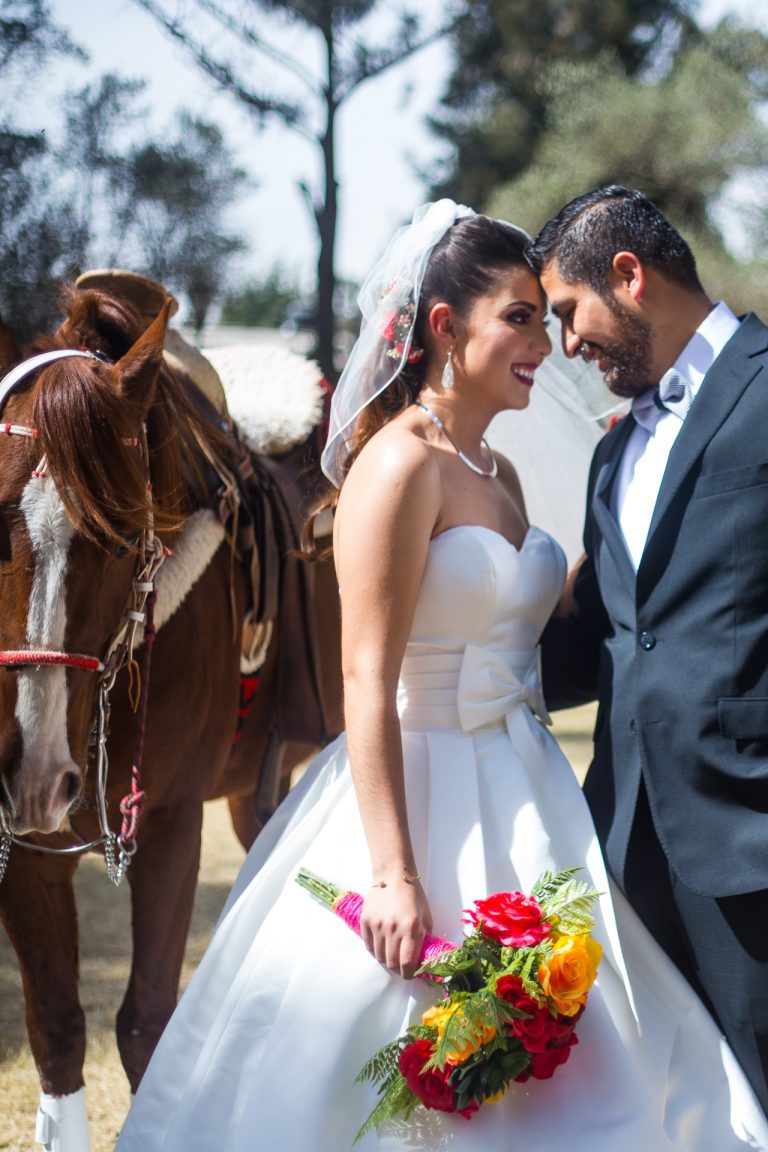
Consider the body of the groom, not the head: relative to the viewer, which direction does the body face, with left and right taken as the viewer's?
facing the viewer and to the left of the viewer

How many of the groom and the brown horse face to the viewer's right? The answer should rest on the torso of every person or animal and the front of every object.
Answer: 0

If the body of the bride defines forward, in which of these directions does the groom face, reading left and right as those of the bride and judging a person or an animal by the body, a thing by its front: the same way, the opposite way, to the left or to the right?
to the right

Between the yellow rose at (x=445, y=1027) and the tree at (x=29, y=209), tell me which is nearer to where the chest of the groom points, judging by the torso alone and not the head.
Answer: the yellow rose

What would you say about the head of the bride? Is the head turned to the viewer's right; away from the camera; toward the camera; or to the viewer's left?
to the viewer's right

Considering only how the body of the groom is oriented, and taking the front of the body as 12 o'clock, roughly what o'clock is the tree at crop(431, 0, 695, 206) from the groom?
The tree is roughly at 4 o'clock from the groom.

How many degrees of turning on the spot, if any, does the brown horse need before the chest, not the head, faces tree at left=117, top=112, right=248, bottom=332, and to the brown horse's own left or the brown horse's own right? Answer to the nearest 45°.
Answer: approximately 135° to the brown horse's own right

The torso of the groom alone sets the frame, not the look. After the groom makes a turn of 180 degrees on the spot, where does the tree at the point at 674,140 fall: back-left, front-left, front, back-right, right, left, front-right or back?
front-left

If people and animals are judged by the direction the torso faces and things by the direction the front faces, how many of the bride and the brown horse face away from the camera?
0

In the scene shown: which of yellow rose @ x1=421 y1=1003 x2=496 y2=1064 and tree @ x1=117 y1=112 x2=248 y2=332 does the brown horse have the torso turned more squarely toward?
the yellow rose

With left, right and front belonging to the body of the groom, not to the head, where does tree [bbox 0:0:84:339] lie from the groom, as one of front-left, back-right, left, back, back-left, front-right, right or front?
right

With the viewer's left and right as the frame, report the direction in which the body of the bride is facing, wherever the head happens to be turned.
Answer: facing the viewer and to the right of the viewer
